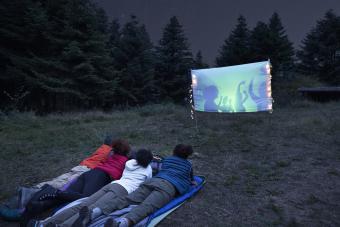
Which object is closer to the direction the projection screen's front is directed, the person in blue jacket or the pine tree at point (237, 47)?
the person in blue jacket

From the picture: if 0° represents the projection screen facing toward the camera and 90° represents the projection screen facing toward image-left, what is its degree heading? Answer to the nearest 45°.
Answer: approximately 45°

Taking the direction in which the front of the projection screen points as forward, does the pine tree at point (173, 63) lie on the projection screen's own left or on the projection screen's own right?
on the projection screen's own right

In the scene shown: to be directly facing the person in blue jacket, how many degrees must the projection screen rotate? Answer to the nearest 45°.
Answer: approximately 45° to its left

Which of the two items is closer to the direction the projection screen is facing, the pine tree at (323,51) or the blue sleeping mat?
the blue sleeping mat

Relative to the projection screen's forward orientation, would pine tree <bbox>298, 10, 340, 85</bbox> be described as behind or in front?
behind

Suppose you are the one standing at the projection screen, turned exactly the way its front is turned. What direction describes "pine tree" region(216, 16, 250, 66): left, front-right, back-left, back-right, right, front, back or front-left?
back-right

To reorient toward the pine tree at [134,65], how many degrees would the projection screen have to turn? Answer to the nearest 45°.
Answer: approximately 90° to its right

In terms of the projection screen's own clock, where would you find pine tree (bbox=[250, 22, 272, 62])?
The pine tree is roughly at 5 o'clock from the projection screen.

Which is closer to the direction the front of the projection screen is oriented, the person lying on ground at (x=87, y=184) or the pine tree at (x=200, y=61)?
the person lying on ground

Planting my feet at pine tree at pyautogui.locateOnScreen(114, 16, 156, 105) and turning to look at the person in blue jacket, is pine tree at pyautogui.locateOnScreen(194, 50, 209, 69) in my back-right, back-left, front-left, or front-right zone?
back-left
